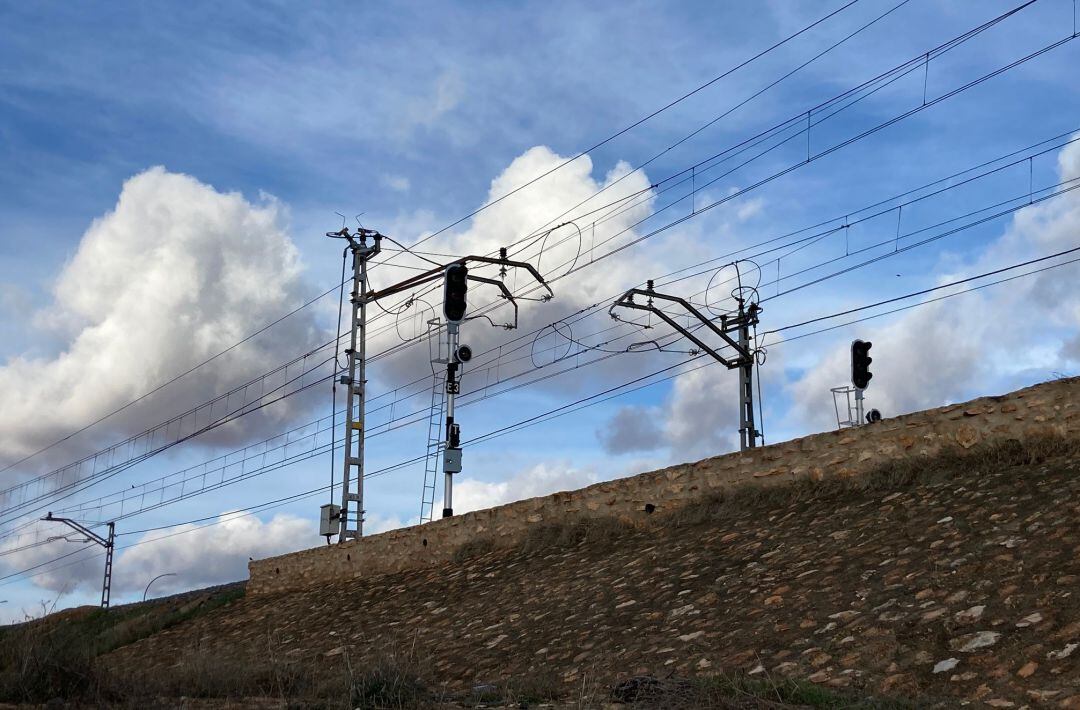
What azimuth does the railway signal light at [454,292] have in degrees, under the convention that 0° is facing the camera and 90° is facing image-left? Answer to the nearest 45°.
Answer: approximately 315°

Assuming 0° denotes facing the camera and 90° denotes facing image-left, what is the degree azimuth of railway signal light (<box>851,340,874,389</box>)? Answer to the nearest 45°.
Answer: approximately 315°

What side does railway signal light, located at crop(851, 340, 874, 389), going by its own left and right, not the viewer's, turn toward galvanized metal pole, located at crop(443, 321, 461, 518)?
right

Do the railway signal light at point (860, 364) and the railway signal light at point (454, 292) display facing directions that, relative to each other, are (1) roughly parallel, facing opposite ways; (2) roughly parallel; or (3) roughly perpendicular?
roughly parallel

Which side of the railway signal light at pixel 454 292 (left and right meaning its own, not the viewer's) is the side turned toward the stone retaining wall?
front

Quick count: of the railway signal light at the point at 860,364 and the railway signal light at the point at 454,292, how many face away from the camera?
0
